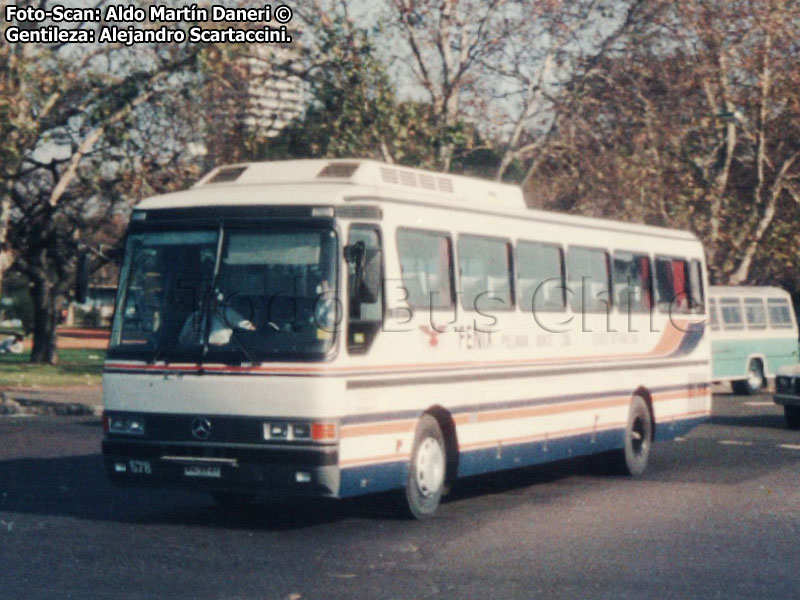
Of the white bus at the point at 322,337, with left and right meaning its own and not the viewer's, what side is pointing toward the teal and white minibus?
back

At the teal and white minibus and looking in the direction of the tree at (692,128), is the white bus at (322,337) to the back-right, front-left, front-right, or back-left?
back-left

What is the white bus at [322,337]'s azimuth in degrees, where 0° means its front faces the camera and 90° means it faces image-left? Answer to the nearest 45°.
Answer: approximately 45°

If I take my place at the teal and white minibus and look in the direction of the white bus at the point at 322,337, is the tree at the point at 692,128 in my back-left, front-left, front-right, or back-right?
back-right
